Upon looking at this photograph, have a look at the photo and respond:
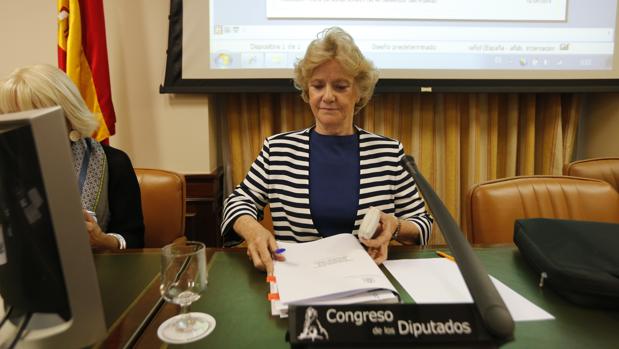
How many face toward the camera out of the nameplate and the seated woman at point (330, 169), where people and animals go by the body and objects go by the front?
2

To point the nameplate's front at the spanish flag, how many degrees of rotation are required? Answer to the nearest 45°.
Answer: approximately 135° to its right

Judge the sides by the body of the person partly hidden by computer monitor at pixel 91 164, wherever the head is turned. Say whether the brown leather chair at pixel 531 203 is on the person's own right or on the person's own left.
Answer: on the person's own left

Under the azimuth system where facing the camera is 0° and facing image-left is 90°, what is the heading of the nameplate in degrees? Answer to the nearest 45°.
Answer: approximately 0°

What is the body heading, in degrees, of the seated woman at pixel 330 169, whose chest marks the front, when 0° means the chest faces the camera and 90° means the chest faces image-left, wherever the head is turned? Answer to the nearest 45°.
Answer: approximately 0°
